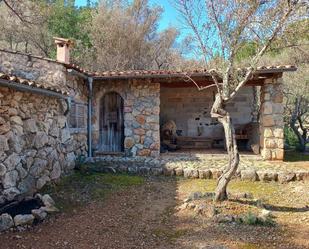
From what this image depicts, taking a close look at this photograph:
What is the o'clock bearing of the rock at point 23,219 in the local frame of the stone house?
The rock is roughly at 12 o'clock from the stone house.

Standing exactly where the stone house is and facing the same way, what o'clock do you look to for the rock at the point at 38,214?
The rock is roughly at 12 o'clock from the stone house.

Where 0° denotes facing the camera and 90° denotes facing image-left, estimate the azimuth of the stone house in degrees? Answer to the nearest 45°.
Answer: approximately 0°

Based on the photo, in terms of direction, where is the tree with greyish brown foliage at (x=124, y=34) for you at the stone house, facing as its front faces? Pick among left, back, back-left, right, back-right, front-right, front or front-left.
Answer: back

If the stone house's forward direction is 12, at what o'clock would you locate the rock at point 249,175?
The rock is roughly at 10 o'clock from the stone house.

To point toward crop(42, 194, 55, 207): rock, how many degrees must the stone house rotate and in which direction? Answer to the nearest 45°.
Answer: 0° — it already faces it
